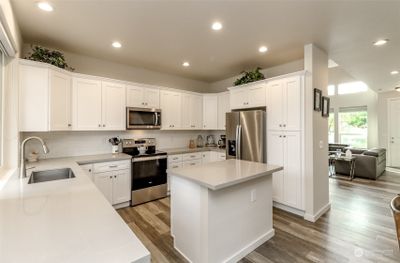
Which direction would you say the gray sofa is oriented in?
to the viewer's left

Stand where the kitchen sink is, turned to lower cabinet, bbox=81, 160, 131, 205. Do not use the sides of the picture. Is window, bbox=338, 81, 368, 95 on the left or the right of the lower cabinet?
right

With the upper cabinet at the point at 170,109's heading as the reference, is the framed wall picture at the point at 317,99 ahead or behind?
ahead

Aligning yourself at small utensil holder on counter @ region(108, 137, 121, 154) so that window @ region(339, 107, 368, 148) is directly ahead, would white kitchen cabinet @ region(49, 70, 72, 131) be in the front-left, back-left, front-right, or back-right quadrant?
back-right

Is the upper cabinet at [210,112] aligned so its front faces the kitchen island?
yes

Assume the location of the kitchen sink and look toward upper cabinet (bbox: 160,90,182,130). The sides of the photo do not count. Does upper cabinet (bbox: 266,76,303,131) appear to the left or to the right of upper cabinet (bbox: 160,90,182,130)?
right

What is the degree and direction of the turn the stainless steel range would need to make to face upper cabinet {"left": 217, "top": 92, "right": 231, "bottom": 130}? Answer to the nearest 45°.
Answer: approximately 45° to its left

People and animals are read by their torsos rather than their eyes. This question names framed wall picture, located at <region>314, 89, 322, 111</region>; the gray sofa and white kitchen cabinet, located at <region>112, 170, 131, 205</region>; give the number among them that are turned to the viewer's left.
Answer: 1

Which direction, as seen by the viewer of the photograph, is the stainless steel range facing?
facing the viewer and to the right of the viewer

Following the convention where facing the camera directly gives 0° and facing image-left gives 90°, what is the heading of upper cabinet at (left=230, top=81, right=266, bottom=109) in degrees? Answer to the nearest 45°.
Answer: approximately 45°
